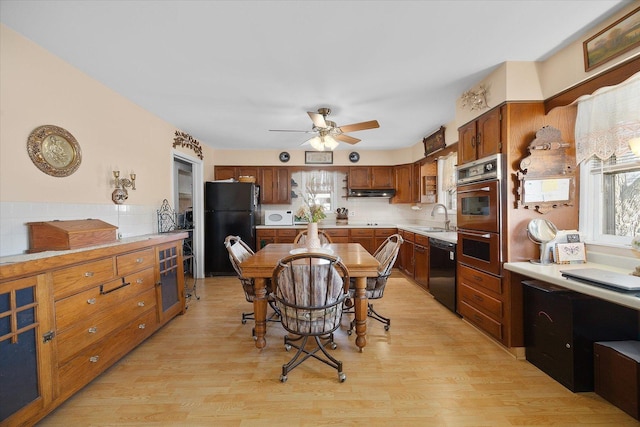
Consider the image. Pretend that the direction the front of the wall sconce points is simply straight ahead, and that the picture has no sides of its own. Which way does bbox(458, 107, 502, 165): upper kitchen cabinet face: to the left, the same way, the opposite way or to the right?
the opposite way

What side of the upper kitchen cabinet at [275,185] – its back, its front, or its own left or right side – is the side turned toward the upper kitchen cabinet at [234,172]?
right

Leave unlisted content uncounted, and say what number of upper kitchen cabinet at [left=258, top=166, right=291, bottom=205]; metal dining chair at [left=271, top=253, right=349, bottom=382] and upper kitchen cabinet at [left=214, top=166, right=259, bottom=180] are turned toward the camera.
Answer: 2

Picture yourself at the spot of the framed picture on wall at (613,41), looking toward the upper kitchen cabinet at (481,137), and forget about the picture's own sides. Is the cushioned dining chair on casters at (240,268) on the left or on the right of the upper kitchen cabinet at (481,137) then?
left

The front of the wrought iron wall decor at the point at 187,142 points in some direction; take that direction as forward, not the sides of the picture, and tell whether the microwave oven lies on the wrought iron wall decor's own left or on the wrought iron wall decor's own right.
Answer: on the wrought iron wall decor's own left

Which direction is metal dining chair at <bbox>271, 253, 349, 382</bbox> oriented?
away from the camera

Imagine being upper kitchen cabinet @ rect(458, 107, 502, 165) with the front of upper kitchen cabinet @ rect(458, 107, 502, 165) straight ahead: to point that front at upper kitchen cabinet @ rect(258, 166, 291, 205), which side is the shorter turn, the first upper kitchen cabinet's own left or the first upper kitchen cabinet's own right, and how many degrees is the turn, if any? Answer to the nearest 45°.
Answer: approximately 45° to the first upper kitchen cabinet's own right

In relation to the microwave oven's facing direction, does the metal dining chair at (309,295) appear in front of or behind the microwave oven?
in front

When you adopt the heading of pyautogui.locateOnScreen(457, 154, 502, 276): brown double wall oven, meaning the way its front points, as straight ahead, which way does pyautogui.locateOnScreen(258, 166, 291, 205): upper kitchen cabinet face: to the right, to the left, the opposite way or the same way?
to the left

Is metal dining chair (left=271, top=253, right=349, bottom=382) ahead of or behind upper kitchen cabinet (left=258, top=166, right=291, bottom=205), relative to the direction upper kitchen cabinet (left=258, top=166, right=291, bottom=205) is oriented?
ahead

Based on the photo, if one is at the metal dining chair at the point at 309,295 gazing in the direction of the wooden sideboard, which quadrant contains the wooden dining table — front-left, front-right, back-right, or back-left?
back-right

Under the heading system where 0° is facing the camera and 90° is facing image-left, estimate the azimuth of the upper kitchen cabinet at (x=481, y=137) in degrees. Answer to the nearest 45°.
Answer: approximately 45°

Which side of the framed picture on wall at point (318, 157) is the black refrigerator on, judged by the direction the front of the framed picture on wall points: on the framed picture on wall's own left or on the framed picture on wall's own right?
on the framed picture on wall's own right

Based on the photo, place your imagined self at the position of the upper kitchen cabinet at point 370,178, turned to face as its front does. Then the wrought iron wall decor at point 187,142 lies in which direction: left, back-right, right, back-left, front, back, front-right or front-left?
front-right
